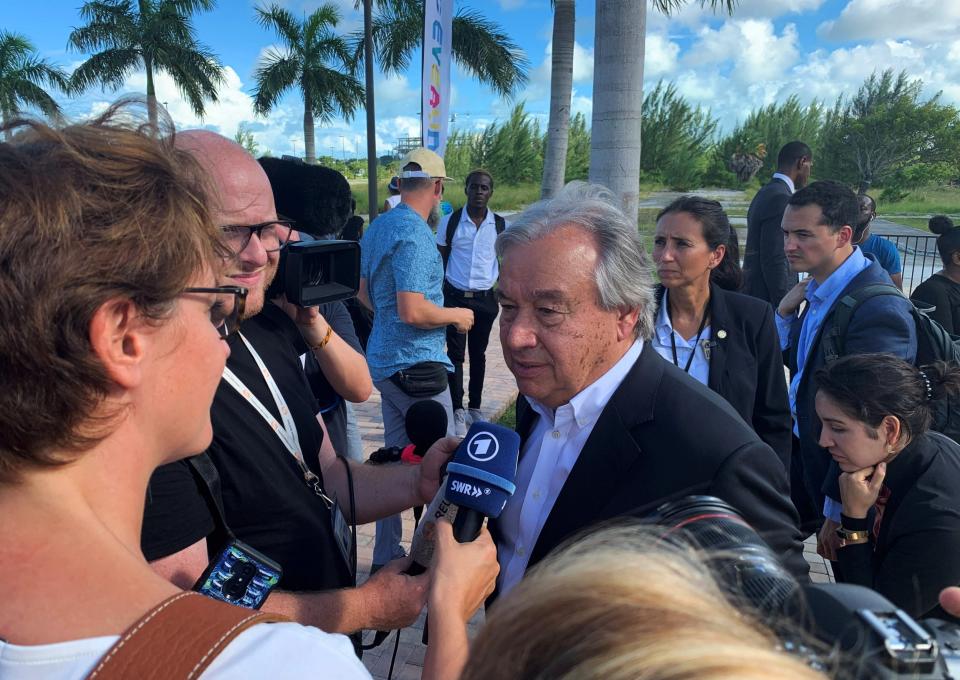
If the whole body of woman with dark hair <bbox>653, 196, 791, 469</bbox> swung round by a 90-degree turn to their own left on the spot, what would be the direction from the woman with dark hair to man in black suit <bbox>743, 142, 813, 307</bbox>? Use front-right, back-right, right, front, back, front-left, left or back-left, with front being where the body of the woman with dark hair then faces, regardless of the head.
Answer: back-left

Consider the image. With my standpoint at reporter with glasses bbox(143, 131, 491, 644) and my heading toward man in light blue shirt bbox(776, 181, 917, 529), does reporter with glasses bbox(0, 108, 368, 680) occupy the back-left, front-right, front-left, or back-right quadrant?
back-right

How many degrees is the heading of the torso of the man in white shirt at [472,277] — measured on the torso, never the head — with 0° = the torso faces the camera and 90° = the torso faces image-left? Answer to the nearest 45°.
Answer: approximately 0°

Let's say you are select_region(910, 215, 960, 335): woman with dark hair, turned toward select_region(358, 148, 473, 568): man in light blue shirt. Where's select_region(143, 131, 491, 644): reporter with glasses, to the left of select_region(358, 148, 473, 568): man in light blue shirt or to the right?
left

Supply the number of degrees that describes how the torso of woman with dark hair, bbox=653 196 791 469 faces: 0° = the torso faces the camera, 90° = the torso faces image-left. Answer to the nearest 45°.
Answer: approximately 45°

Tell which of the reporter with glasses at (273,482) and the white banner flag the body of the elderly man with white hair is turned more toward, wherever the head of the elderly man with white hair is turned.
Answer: the reporter with glasses

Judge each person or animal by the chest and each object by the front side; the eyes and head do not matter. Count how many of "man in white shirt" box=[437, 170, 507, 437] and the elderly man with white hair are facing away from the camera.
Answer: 0

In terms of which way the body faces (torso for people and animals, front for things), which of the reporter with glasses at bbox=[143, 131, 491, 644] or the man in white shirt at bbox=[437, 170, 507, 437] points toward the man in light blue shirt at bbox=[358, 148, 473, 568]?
the man in white shirt

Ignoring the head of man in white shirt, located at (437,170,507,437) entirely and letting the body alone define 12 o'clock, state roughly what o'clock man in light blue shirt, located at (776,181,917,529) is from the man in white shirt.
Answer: The man in light blue shirt is roughly at 11 o'clock from the man in white shirt.

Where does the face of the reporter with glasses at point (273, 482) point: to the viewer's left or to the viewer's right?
to the viewer's right

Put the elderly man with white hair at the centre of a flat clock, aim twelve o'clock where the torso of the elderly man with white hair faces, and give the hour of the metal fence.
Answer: The metal fence is roughly at 5 o'clock from the elderly man with white hair.

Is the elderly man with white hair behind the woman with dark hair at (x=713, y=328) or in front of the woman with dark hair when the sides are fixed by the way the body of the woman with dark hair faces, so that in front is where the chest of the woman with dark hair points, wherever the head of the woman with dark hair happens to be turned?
in front

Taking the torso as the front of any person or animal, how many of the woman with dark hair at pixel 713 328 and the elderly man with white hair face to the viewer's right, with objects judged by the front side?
0
